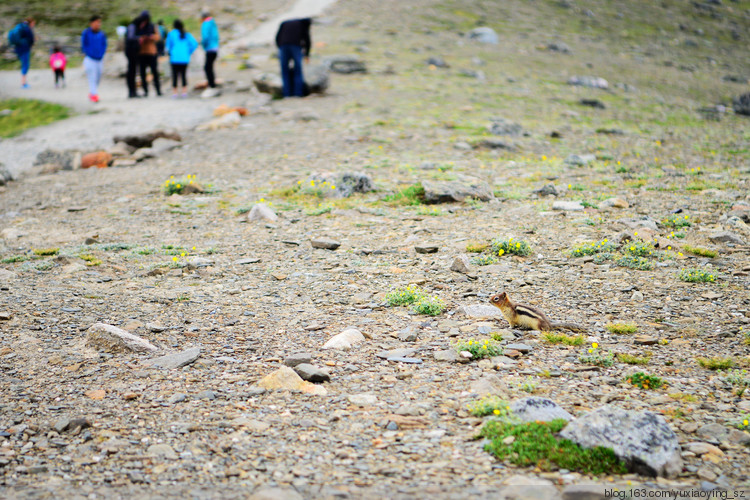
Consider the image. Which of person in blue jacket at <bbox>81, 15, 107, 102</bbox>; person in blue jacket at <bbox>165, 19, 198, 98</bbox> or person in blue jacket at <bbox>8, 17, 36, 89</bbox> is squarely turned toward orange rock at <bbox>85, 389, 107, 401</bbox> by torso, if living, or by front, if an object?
person in blue jacket at <bbox>81, 15, 107, 102</bbox>

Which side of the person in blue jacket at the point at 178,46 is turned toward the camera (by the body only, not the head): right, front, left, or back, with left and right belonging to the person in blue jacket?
back

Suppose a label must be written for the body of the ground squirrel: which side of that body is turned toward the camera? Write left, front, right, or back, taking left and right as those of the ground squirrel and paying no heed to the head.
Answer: left

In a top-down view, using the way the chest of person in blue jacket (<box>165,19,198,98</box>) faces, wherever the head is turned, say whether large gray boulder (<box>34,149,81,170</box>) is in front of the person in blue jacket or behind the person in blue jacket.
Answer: behind

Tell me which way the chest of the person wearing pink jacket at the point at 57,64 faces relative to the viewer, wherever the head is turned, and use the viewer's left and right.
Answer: facing away from the viewer
